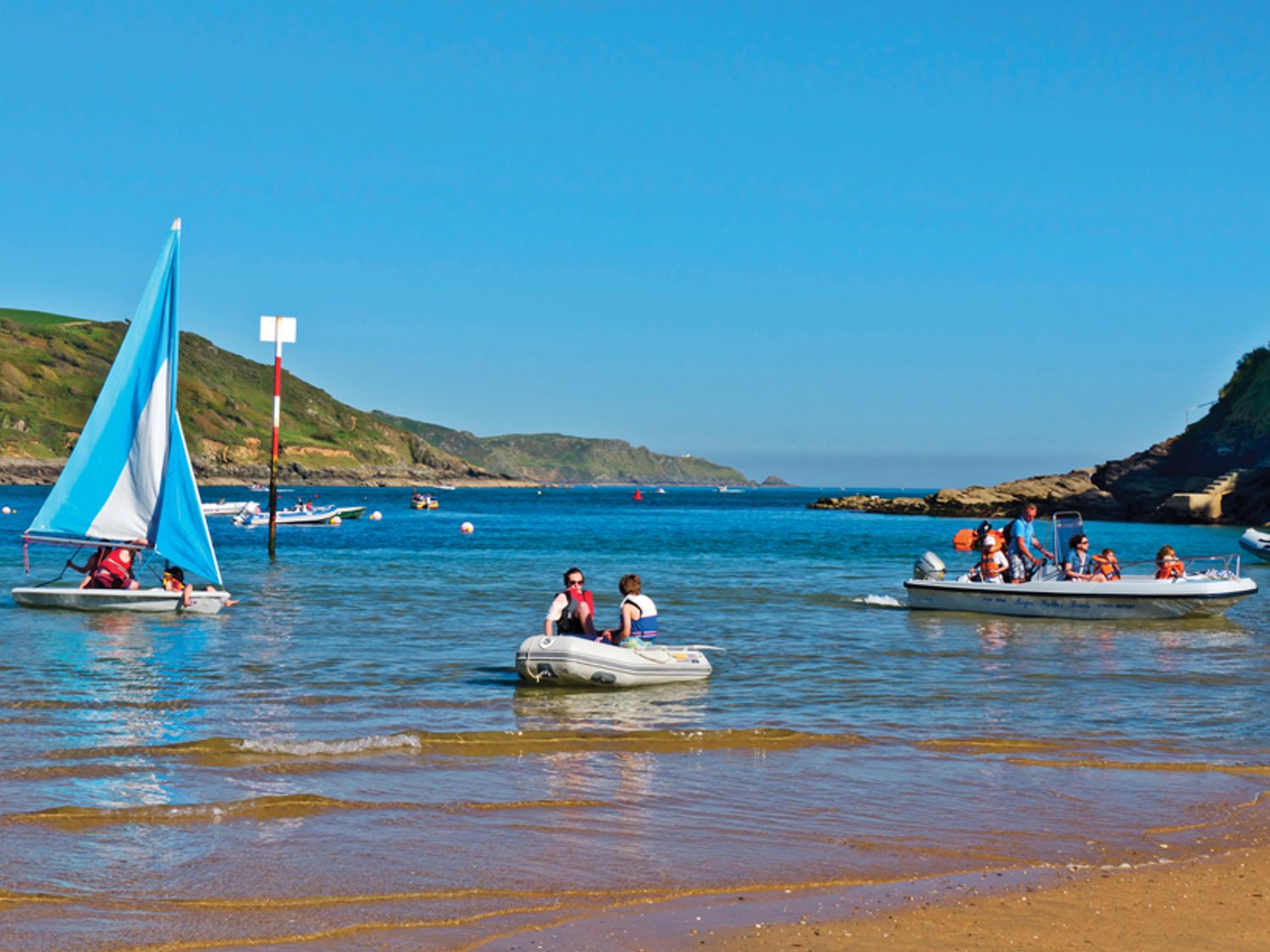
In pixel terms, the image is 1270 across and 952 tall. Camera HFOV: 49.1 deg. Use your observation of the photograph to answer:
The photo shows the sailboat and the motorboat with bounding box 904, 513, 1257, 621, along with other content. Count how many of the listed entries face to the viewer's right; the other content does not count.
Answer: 2

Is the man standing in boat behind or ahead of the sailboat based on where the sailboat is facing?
ahead

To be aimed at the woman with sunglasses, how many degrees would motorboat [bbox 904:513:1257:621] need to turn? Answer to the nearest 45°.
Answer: approximately 135° to its right

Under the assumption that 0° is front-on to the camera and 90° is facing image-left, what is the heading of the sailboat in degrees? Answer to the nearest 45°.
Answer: approximately 270°

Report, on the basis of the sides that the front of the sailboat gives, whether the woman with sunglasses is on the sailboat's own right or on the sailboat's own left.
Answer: on the sailboat's own right

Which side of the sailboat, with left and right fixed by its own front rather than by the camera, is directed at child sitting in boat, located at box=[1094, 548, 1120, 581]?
front

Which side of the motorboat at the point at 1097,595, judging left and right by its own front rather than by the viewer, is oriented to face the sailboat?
back

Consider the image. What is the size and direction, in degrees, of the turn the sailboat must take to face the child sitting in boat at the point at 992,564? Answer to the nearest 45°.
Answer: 0° — it already faces them

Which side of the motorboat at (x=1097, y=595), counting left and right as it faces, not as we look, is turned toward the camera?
right

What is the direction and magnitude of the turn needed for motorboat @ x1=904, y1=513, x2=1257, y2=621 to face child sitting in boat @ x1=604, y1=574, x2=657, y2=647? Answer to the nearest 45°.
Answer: approximately 135° to its right

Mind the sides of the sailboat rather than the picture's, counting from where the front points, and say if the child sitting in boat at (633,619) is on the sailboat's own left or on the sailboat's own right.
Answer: on the sailboat's own right
